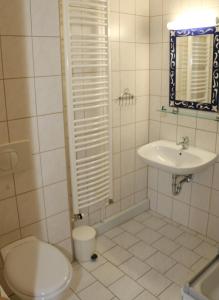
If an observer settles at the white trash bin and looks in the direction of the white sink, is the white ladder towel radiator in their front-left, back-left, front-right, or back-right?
front-left

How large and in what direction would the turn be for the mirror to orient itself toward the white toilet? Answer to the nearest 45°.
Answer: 0° — it already faces it

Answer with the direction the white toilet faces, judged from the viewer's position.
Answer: facing the viewer and to the right of the viewer

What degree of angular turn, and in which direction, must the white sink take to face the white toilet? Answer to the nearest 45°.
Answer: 0° — it already faces it

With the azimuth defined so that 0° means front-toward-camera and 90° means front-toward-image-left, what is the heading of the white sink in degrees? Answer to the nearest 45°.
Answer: approximately 45°

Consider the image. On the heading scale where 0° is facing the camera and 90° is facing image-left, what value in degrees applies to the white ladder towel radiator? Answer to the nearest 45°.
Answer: approximately 315°

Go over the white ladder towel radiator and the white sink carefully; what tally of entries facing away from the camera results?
0

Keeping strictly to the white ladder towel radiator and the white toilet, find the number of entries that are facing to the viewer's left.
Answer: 0

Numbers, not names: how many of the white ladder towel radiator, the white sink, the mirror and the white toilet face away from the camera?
0

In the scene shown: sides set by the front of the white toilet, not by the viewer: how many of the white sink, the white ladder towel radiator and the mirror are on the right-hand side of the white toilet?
0

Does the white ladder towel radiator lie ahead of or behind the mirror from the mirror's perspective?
ahead

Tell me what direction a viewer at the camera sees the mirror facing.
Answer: facing the viewer and to the left of the viewer

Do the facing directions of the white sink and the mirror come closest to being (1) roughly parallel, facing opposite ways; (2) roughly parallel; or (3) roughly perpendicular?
roughly parallel
